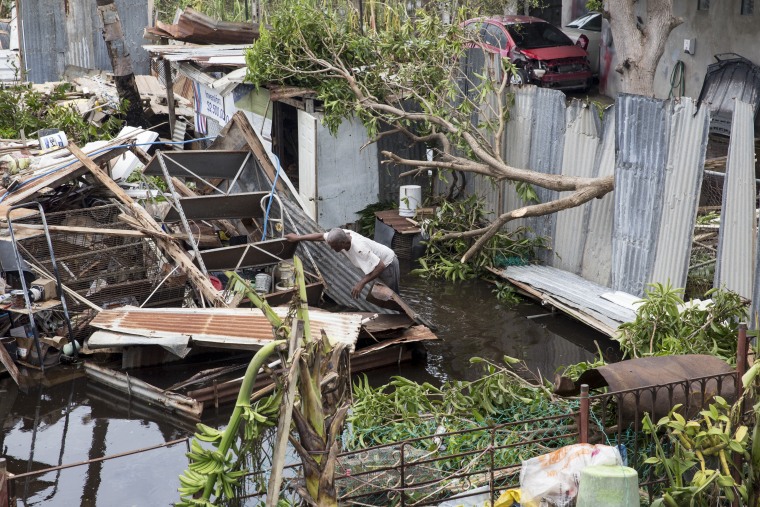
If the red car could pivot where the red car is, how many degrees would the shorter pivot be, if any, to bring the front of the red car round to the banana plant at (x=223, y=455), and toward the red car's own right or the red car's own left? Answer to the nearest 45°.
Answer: approximately 45° to the red car's own right

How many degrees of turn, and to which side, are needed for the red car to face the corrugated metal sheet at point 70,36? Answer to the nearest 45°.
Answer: approximately 135° to its right

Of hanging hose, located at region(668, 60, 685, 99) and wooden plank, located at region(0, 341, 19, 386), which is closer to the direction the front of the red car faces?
the hanging hose

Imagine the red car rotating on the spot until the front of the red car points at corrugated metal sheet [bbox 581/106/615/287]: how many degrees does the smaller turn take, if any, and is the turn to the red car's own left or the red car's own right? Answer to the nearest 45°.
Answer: approximately 45° to the red car's own right

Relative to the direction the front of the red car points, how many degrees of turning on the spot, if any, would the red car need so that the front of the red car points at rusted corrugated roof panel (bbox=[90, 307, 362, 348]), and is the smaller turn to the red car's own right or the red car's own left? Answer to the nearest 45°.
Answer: approximately 45° to the red car's own right

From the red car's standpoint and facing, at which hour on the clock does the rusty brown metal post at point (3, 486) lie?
The rusty brown metal post is roughly at 2 o'clock from the red car.

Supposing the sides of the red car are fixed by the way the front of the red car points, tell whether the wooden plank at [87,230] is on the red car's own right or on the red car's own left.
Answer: on the red car's own right

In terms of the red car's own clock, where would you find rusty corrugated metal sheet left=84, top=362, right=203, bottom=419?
The rusty corrugated metal sheet is roughly at 2 o'clock from the red car.

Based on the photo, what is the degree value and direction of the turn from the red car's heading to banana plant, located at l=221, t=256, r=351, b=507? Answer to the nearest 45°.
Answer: approximately 45° to its right

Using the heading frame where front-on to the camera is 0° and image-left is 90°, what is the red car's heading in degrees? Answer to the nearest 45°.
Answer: approximately 315°

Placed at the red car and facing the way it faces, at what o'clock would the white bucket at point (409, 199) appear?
The white bucket is roughly at 2 o'clock from the red car.

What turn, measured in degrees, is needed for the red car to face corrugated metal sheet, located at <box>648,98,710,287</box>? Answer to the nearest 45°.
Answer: approximately 45° to its right
